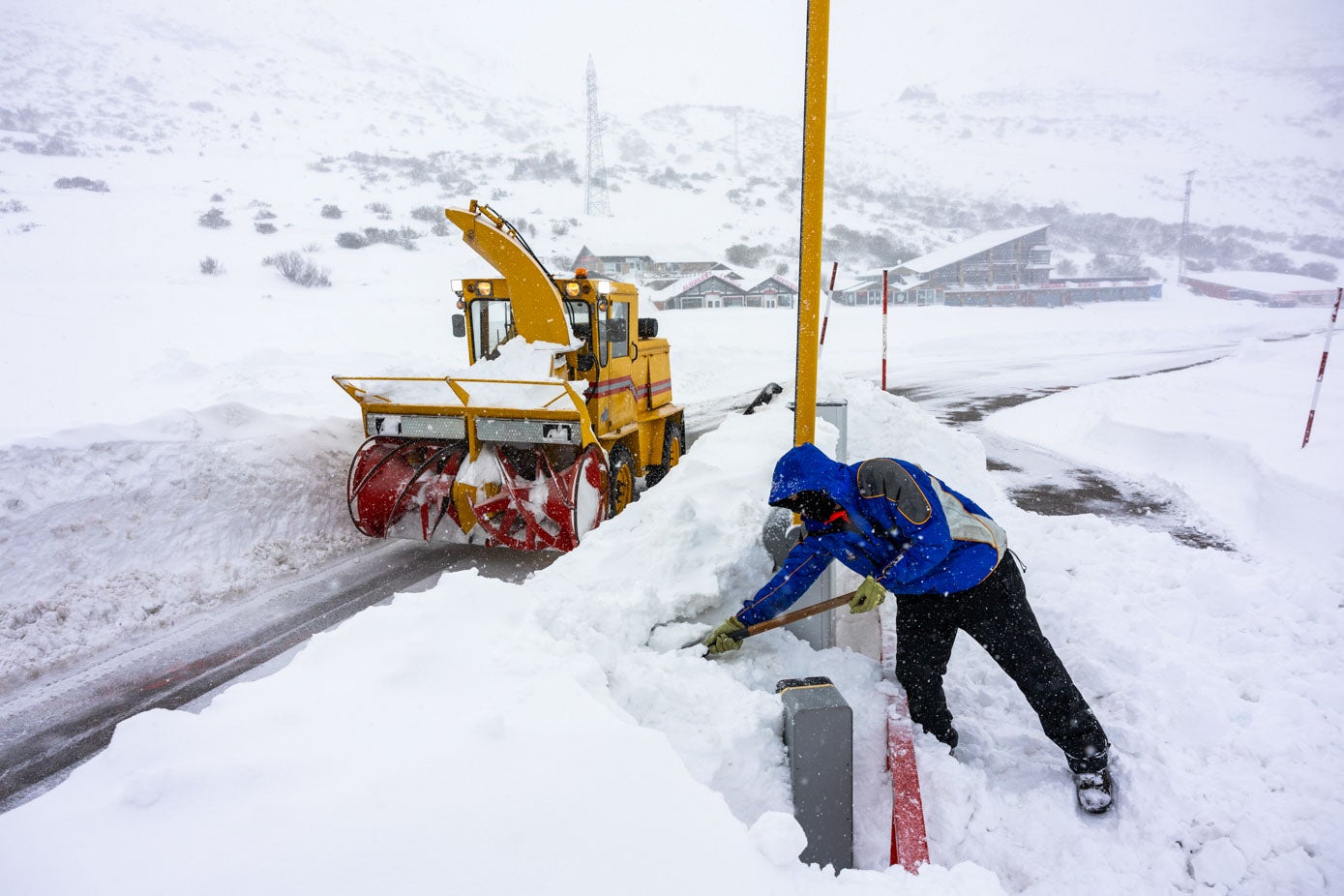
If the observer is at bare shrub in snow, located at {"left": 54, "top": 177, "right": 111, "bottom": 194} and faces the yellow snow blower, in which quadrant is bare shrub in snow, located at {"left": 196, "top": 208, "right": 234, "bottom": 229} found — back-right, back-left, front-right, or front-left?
front-left

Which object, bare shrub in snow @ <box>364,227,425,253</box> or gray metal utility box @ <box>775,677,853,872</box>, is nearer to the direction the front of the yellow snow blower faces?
the gray metal utility box

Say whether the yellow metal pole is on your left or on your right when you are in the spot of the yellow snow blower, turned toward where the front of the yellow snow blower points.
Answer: on your left

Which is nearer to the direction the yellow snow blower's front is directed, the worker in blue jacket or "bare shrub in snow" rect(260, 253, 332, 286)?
the worker in blue jacket

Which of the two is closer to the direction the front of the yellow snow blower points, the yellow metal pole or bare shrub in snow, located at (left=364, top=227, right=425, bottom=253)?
the yellow metal pole

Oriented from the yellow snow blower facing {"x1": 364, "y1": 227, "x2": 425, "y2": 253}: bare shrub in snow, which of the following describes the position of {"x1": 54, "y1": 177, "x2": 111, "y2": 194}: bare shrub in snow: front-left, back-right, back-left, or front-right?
front-left

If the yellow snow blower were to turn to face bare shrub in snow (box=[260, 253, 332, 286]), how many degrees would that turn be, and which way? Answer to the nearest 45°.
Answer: approximately 135° to its right

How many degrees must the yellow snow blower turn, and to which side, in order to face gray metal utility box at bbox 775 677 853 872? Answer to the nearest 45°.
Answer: approximately 45° to its left

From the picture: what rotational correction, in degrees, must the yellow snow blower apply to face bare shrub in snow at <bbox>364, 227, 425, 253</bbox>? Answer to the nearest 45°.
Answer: approximately 135° to its right

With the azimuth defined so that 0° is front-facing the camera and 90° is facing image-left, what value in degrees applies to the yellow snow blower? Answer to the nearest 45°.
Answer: approximately 45°
